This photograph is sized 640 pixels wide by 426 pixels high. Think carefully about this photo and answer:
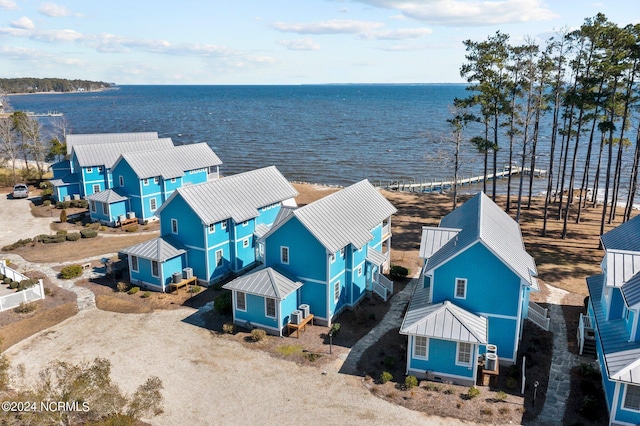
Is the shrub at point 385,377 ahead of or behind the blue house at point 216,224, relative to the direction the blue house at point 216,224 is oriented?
ahead

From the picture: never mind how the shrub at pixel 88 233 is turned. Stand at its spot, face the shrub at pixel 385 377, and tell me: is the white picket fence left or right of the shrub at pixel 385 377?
right
